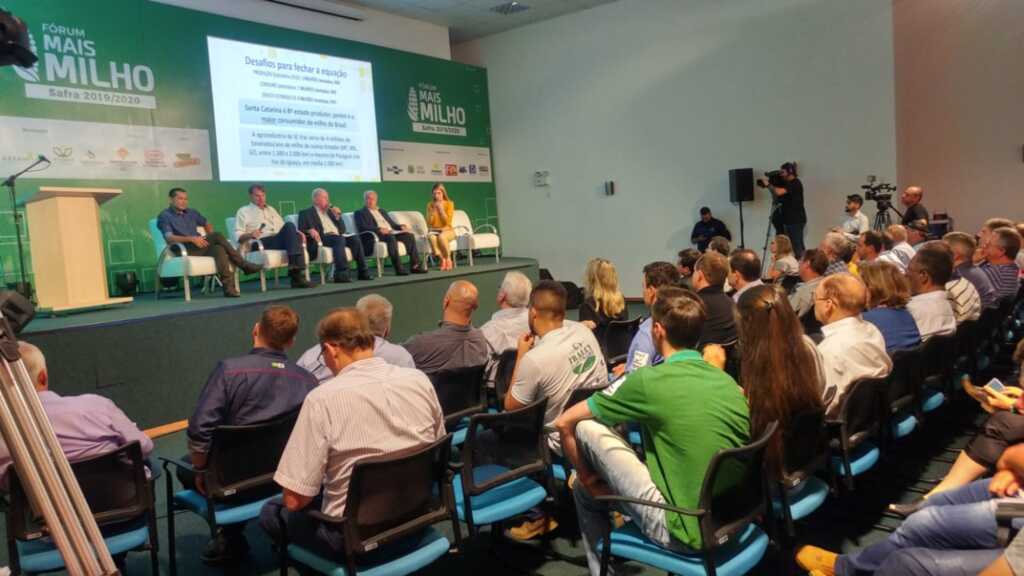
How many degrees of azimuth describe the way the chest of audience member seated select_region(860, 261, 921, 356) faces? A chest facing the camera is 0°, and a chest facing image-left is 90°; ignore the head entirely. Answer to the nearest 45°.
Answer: approximately 135°

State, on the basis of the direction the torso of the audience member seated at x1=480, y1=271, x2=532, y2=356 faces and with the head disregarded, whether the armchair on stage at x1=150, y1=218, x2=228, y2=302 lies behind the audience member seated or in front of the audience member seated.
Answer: in front

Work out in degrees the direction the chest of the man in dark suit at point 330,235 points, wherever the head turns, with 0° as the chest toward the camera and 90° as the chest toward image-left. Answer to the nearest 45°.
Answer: approximately 315°

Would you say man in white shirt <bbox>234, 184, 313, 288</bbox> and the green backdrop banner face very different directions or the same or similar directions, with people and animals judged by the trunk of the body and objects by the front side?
same or similar directions

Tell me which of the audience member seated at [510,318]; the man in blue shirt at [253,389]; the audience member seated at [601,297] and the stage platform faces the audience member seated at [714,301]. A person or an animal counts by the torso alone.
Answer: the stage platform

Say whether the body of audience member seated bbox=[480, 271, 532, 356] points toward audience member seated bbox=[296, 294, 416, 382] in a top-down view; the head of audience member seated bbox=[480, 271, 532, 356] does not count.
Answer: no

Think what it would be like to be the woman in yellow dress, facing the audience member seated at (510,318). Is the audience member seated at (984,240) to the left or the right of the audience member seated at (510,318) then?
left

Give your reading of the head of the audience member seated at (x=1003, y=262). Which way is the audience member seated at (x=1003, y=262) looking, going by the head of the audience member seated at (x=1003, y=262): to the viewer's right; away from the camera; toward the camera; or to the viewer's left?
to the viewer's left

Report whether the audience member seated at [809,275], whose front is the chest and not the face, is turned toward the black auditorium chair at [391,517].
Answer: no

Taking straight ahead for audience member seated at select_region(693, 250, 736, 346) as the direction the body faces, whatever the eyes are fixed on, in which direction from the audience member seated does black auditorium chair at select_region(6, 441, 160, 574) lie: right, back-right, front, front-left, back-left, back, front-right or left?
left

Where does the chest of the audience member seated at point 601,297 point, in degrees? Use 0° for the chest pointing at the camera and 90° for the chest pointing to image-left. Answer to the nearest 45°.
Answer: approximately 135°

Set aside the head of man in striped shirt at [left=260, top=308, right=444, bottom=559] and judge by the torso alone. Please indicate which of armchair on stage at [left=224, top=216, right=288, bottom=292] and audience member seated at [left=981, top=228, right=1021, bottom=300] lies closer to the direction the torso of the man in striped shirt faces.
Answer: the armchair on stage

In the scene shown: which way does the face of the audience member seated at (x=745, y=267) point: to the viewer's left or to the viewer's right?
to the viewer's left

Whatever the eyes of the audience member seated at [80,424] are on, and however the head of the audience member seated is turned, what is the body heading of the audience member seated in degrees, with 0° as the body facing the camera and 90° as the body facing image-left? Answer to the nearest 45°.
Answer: approximately 180°

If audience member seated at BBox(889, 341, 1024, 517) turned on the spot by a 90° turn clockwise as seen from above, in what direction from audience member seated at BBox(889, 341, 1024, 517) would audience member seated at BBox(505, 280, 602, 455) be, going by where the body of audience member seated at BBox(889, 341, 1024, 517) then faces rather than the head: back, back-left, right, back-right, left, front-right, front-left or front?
left

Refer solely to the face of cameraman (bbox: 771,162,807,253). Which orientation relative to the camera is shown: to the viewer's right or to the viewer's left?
to the viewer's left

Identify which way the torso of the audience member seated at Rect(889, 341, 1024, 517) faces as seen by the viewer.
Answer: to the viewer's left

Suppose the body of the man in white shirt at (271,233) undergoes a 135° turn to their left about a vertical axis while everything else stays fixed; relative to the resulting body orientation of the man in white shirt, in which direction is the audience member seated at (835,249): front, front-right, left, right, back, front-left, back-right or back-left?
back-right

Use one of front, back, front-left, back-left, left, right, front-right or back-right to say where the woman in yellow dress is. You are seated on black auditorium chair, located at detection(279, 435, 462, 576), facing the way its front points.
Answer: front-right

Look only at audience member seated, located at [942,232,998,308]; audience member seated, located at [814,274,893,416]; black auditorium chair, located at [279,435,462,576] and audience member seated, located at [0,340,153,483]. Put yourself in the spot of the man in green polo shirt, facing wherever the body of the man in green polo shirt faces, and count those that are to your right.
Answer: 2

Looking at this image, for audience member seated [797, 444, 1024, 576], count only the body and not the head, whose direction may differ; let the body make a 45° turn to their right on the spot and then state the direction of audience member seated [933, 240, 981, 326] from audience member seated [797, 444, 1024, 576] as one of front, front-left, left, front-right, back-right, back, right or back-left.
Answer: front-right
